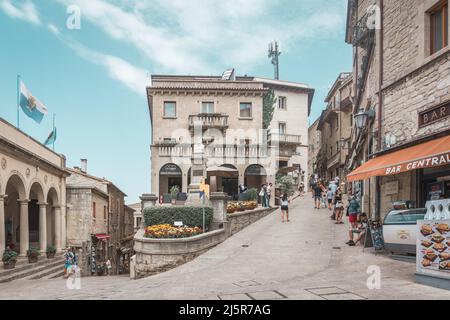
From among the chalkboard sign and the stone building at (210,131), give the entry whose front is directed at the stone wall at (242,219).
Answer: the stone building

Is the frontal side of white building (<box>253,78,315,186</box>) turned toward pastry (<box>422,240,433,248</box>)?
yes

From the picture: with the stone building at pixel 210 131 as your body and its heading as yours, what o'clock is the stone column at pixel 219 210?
The stone column is roughly at 12 o'clock from the stone building.

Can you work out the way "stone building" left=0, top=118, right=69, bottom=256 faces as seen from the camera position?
facing the viewer and to the right of the viewer

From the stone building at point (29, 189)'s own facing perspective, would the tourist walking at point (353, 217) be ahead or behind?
ahead

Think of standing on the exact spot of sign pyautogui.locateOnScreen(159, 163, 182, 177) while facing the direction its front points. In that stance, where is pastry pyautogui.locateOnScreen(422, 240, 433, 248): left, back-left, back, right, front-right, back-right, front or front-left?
front

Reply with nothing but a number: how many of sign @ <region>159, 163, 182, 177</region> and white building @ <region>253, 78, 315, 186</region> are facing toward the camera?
2

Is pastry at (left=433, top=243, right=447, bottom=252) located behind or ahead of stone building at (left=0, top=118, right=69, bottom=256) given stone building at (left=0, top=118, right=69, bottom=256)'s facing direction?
ahead

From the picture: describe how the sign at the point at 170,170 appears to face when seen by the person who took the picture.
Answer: facing the viewer
